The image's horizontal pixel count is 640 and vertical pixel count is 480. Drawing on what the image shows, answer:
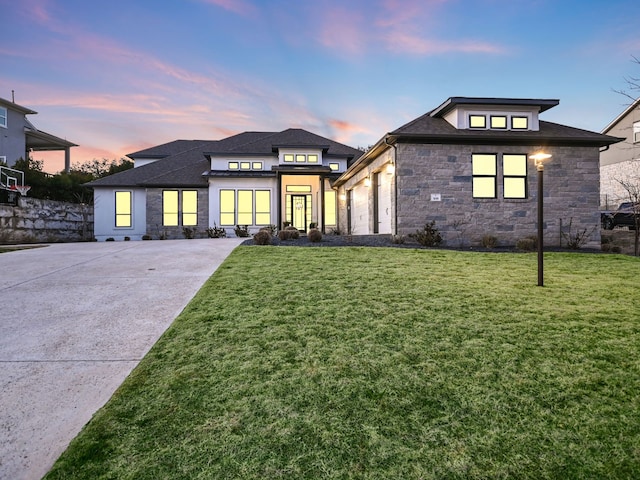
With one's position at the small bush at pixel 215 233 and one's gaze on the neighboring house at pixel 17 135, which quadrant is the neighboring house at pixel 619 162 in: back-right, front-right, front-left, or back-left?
back-right

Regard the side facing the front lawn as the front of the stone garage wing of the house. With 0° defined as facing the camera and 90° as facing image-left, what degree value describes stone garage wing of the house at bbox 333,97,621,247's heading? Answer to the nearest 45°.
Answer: approximately 0°

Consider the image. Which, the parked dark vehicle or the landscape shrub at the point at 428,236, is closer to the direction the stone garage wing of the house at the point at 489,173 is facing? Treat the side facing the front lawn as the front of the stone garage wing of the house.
the landscape shrub

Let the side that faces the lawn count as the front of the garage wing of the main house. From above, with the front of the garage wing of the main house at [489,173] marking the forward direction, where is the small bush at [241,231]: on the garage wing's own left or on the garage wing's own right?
on the garage wing's own right

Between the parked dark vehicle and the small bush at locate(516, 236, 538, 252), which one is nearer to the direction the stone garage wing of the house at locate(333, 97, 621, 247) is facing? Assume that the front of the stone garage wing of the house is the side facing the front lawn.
the small bush
